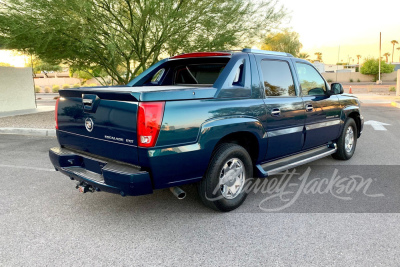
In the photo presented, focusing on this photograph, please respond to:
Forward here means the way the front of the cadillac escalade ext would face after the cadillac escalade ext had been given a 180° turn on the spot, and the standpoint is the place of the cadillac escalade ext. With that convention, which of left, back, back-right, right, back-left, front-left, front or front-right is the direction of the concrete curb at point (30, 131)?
right

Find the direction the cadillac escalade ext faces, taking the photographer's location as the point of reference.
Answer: facing away from the viewer and to the right of the viewer

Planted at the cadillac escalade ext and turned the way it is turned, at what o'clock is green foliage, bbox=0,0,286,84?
The green foliage is roughly at 10 o'clock from the cadillac escalade ext.
